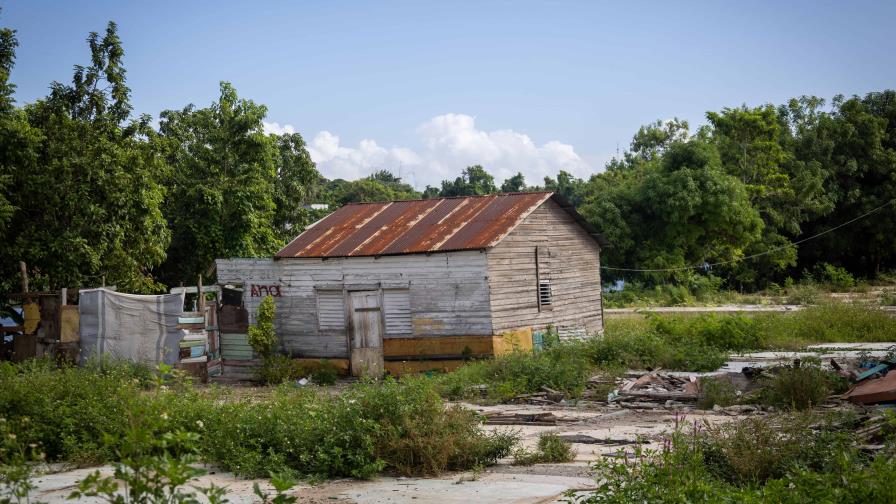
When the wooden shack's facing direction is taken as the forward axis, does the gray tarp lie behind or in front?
in front

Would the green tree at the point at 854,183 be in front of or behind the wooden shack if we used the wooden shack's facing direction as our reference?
behind

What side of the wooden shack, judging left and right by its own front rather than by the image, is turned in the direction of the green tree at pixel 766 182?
back

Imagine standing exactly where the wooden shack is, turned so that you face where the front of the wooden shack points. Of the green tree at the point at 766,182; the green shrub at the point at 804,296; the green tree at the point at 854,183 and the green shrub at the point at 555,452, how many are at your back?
3

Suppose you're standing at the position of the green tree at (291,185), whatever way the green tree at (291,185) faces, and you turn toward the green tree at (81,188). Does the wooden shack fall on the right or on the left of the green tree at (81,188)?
left

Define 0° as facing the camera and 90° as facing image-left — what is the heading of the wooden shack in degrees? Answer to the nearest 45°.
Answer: approximately 45°

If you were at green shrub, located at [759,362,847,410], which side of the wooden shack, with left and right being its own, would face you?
left

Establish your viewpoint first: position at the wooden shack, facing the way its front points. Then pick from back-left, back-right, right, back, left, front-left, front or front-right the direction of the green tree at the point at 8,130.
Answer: front-right

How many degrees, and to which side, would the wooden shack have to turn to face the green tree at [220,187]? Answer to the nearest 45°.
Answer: approximately 90° to its right

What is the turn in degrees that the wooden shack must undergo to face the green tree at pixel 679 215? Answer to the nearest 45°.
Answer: approximately 180°

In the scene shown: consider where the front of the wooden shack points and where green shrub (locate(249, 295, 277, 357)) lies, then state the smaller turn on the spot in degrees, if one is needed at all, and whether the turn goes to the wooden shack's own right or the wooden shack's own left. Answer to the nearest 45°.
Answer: approximately 45° to the wooden shack's own right

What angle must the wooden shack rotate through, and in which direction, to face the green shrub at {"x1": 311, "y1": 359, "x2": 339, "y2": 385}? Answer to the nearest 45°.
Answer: approximately 45° to its right

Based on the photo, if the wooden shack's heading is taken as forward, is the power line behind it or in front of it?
behind

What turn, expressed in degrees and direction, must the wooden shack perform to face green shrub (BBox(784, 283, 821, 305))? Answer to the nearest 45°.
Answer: approximately 180°
